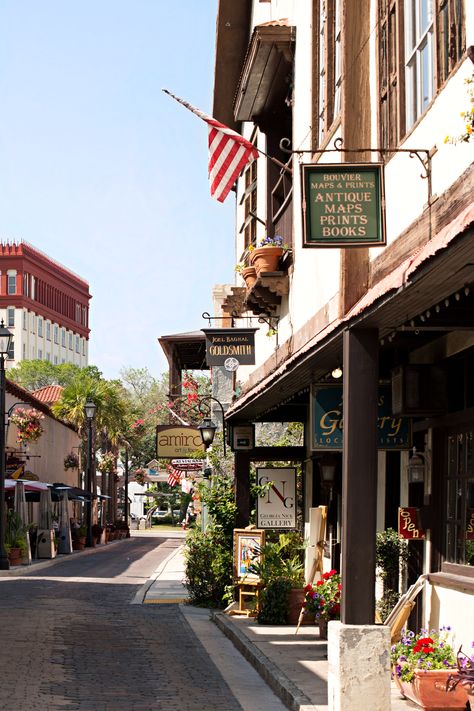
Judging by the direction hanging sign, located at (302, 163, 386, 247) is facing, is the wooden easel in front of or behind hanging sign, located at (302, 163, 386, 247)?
behind

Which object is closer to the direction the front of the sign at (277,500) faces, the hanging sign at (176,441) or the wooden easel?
the wooden easel

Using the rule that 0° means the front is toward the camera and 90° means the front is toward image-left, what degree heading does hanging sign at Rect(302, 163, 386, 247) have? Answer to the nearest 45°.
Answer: approximately 0°

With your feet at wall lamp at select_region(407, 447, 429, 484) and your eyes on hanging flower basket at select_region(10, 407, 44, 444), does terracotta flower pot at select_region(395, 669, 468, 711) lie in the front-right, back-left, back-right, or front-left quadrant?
back-left

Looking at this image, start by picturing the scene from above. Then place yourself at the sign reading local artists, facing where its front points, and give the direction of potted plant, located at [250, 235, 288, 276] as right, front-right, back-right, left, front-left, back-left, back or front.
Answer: back

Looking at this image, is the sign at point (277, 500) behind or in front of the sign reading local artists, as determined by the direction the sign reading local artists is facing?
behind
